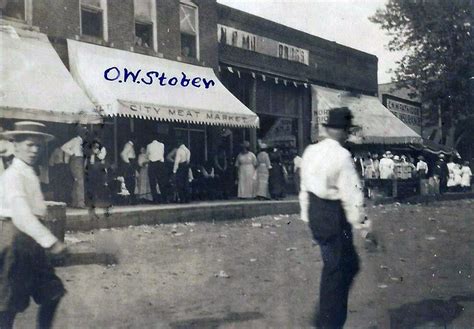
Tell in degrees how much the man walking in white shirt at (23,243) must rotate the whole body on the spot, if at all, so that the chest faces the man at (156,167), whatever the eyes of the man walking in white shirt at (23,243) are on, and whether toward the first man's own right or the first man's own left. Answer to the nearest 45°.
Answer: approximately 90° to the first man's own left

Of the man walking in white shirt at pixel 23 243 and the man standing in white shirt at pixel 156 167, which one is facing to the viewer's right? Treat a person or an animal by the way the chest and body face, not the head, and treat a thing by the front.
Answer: the man walking in white shirt at pixel 23 243

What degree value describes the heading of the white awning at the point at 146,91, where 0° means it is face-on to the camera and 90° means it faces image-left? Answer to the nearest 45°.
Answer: approximately 315°

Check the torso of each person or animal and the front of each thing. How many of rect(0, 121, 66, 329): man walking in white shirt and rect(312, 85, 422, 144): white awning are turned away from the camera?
0

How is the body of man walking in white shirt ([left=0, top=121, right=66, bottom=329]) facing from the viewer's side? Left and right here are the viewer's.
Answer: facing to the right of the viewer

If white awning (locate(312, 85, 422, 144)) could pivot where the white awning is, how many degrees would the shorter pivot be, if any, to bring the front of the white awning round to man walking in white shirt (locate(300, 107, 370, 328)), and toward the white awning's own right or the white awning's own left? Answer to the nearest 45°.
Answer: approximately 45° to the white awning's own right

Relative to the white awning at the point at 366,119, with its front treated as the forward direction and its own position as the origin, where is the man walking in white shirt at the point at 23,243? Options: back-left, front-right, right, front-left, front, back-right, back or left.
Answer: front-right
